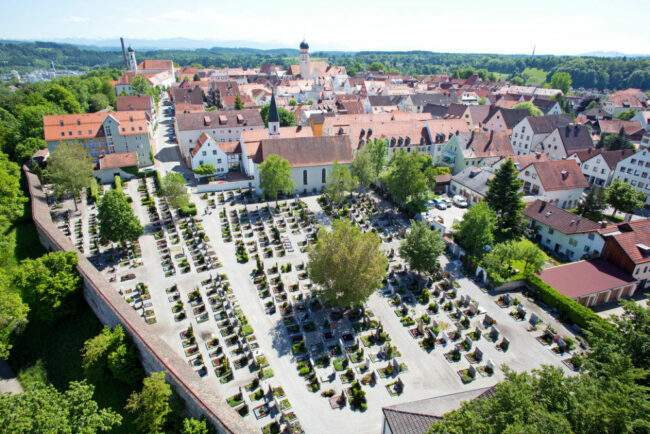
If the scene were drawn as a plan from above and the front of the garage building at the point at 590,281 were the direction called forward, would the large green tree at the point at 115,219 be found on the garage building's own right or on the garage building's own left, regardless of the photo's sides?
on the garage building's own right

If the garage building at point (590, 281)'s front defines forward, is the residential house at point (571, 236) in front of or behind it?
behind

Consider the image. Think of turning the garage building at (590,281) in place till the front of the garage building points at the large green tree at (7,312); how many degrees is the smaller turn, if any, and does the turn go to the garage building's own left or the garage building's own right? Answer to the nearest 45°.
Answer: approximately 90° to the garage building's own right

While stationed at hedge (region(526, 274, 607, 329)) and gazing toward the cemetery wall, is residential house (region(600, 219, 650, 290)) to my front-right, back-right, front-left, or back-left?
back-right

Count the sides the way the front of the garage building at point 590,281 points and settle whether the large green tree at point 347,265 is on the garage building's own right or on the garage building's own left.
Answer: on the garage building's own right

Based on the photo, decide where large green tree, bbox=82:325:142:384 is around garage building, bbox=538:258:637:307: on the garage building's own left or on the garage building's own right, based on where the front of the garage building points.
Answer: on the garage building's own right

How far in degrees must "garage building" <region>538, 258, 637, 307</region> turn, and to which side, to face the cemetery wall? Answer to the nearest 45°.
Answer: approximately 90° to its right

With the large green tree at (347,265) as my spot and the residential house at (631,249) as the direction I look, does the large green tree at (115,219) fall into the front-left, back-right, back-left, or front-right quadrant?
back-left
